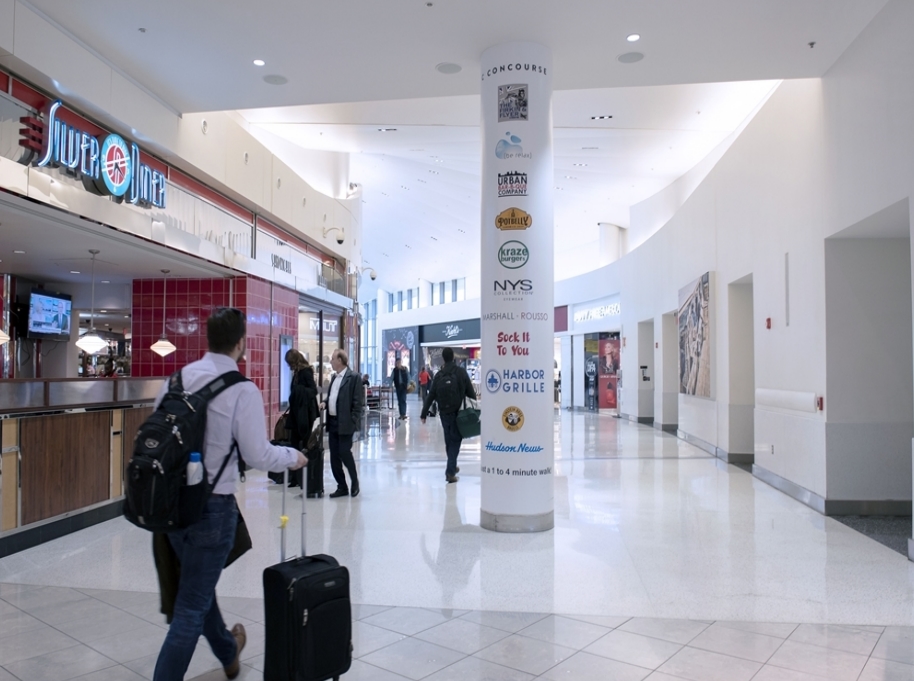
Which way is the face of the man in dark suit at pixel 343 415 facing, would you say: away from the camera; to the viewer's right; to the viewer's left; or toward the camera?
to the viewer's left

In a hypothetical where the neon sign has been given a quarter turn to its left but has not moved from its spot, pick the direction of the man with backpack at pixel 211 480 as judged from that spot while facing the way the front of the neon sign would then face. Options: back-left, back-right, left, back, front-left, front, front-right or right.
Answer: back-right

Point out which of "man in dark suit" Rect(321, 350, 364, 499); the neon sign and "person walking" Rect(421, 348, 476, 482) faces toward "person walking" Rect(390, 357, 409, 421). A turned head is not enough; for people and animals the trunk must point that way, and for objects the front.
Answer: "person walking" Rect(421, 348, 476, 482)

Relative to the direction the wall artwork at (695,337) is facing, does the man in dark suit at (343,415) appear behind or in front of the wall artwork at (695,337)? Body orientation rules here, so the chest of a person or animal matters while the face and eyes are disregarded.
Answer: in front

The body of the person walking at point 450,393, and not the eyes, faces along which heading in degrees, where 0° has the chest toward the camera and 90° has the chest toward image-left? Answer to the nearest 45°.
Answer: approximately 180°

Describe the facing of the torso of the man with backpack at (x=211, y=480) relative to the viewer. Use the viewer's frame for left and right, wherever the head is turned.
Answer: facing away from the viewer and to the right of the viewer

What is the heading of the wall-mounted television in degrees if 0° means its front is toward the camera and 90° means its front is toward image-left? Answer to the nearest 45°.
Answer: approximately 315°

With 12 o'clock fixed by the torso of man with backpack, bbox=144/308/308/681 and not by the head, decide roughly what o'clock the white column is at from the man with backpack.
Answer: The white column is roughly at 12 o'clock from the man with backpack.

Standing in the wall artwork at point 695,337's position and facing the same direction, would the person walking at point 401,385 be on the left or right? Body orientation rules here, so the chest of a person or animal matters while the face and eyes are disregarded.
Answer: on its right

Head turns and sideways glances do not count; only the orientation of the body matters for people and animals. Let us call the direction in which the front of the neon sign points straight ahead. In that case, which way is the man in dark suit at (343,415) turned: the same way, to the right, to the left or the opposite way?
to the right

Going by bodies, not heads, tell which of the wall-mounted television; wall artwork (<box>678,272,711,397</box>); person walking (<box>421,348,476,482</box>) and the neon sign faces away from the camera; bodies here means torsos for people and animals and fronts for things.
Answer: the person walking

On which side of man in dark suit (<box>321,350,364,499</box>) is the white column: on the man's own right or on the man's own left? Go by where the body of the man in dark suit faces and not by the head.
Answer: on the man's own left
